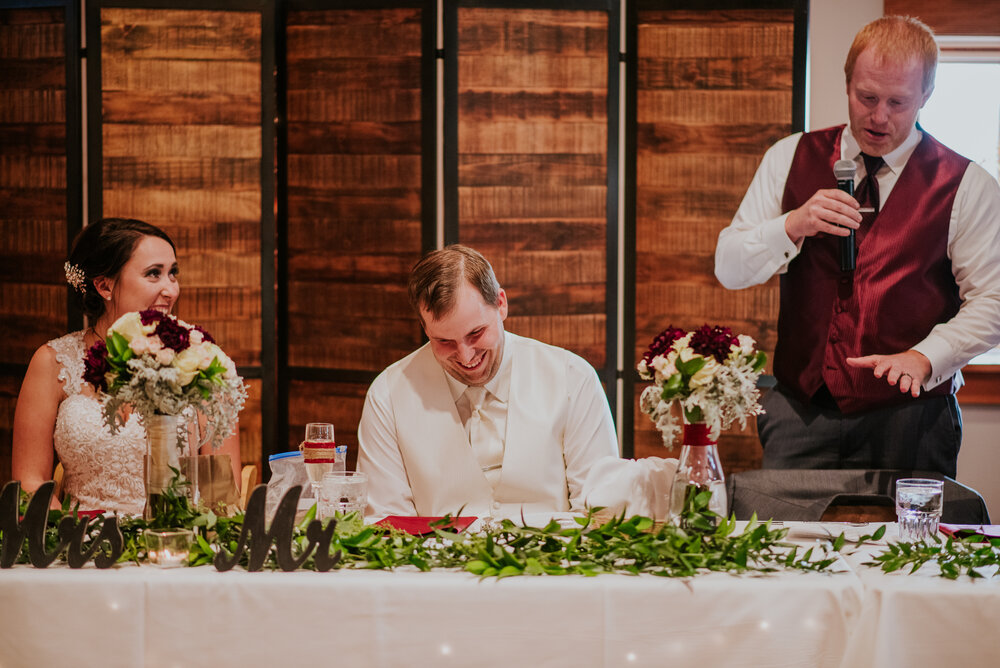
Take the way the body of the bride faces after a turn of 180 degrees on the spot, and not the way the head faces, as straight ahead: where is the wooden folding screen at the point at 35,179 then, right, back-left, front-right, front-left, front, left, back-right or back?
front-right

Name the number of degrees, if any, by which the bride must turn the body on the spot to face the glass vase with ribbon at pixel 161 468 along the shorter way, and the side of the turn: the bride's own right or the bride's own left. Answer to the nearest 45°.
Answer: approximately 45° to the bride's own right

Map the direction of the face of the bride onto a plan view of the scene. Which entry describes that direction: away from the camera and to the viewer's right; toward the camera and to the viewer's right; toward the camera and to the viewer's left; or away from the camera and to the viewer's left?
toward the camera and to the viewer's right

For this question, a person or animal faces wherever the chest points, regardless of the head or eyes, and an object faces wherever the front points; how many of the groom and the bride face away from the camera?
0

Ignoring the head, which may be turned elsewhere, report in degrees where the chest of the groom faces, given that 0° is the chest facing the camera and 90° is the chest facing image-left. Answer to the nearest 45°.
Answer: approximately 0°

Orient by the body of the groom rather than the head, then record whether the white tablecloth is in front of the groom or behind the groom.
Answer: in front

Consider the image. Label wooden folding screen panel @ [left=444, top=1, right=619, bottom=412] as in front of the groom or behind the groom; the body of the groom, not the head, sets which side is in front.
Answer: behind

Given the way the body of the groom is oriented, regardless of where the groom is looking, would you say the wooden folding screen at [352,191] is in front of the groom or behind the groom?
behind

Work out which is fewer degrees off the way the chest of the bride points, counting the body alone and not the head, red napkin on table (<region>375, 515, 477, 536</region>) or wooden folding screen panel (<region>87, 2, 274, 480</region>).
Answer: the red napkin on table
